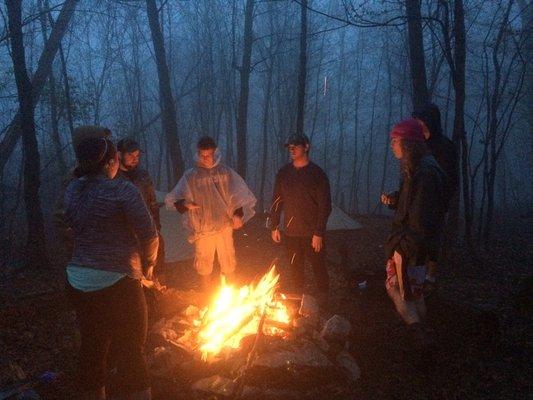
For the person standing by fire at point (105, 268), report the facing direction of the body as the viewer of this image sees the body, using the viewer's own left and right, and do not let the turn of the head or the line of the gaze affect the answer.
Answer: facing away from the viewer and to the right of the viewer

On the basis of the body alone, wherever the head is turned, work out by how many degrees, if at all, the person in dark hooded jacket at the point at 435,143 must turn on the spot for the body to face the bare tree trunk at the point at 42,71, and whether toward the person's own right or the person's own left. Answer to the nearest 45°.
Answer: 0° — they already face it

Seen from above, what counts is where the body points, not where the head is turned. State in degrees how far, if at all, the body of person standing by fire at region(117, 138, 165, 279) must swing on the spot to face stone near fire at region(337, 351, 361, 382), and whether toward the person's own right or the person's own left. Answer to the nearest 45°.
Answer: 0° — they already face it

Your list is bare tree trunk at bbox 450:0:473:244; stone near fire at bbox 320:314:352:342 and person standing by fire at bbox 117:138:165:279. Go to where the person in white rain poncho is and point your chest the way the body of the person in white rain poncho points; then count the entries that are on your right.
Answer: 1

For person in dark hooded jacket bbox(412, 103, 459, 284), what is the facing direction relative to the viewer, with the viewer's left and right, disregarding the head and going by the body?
facing to the left of the viewer

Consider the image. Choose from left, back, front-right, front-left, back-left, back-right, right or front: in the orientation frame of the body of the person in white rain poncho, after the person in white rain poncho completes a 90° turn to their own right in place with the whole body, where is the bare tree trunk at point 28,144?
front-right

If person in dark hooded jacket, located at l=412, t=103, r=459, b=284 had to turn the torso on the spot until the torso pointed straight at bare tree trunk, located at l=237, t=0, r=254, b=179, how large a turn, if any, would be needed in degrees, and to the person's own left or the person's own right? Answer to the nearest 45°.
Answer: approximately 45° to the person's own right

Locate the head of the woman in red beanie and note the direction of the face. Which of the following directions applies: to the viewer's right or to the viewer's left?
to the viewer's left

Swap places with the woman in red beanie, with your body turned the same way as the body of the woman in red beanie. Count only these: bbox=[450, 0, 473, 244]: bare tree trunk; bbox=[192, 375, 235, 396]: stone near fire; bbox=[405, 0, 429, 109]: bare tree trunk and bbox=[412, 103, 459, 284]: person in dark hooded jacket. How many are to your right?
3

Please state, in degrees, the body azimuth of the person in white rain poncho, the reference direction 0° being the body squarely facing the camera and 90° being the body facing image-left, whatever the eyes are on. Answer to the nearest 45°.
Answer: approximately 0°

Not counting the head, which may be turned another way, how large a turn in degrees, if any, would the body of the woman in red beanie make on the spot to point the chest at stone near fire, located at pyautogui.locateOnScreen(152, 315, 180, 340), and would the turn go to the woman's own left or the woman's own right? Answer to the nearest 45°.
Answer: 0° — they already face it

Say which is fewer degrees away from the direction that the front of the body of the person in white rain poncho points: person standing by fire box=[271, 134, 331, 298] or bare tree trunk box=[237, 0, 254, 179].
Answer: the person standing by fire

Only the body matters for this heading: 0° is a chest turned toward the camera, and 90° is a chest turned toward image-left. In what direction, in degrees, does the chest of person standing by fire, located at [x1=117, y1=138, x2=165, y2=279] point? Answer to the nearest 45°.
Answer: approximately 315°

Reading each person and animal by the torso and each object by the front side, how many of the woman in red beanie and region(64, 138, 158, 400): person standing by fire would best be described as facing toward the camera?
0

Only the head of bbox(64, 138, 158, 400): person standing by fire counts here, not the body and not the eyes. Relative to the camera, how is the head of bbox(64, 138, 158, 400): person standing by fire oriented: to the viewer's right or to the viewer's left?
to the viewer's right

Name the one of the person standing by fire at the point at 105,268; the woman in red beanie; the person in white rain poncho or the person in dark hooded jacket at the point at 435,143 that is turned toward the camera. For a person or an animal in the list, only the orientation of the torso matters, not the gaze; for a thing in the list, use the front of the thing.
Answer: the person in white rain poncho

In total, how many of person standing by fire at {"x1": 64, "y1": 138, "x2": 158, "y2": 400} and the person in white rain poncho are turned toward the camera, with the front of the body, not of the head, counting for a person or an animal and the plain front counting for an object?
1

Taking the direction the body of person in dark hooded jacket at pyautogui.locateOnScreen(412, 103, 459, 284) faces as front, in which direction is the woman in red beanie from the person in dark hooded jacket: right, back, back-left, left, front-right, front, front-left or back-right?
left

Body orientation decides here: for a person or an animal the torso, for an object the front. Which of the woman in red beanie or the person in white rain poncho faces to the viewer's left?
the woman in red beanie

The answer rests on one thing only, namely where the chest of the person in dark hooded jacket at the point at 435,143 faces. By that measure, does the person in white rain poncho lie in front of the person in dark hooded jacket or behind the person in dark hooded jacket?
in front

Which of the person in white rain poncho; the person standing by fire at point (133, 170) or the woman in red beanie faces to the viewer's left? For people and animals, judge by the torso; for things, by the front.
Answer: the woman in red beanie
